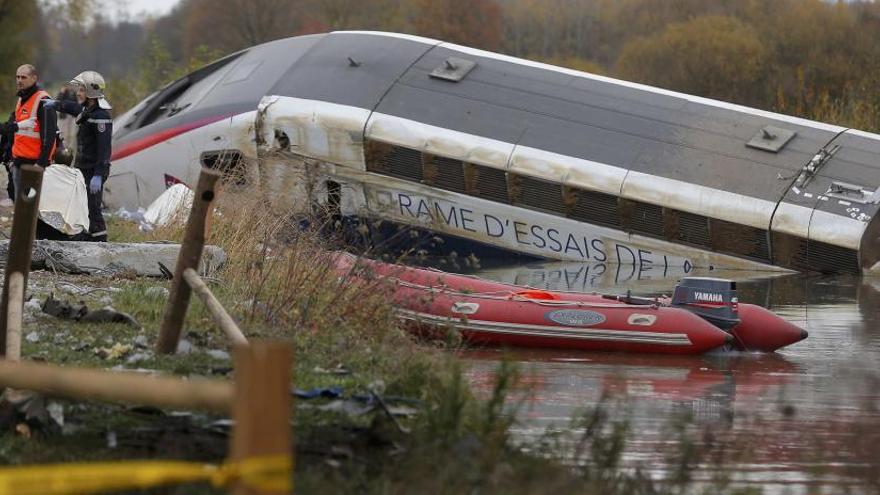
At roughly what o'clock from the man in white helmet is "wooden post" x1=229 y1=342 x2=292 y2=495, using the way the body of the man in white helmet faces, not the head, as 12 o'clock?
The wooden post is roughly at 9 o'clock from the man in white helmet.

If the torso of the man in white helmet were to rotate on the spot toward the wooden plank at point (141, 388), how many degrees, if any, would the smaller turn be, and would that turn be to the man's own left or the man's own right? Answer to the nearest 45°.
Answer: approximately 90° to the man's own left

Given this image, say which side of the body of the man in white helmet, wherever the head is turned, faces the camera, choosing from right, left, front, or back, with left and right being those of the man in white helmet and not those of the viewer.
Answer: left

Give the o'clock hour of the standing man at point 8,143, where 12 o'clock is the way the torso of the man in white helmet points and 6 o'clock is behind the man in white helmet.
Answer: The standing man is roughly at 1 o'clock from the man in white helmet.

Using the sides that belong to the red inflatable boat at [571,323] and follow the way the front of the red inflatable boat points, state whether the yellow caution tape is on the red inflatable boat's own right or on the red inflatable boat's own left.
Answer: on the red inflatable boat's own left

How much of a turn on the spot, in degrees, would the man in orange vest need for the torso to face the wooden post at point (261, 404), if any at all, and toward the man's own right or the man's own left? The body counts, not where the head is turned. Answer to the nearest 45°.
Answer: approximately 45° to the man's own left

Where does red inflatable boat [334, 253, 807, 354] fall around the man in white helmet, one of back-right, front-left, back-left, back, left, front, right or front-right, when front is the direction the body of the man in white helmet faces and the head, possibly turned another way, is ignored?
back-left

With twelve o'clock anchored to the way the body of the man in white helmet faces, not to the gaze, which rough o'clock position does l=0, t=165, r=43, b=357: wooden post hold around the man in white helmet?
The wooden post is roughly at 9 o'clock from the man in white helmet.

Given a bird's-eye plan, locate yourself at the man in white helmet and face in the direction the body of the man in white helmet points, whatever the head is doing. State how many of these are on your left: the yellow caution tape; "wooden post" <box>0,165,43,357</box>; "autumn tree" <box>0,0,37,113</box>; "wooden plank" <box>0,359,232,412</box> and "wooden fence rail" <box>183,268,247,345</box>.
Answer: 4

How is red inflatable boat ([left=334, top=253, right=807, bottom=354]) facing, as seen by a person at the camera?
facing away from the viewer and to the left of the viewer

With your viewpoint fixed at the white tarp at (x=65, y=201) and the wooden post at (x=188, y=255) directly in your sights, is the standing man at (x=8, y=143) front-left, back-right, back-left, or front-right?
back-right
